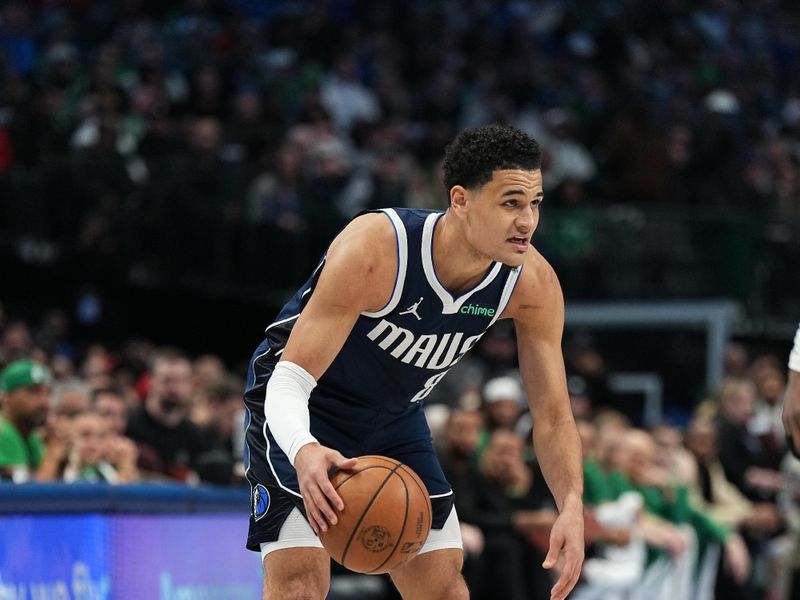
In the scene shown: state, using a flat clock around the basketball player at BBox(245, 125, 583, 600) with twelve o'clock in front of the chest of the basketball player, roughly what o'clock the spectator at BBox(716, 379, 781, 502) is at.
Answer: The spectator is roughly at 8 o'clock from the basketball player.

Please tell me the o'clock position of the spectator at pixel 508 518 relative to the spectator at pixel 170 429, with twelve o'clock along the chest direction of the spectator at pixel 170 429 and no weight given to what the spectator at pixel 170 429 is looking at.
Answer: the spectator at pixel 508 518 is roughly at 9 o'clock from the spectator at pixel 170 429.

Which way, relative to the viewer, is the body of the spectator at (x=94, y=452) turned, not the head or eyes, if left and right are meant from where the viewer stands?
facing the viewer

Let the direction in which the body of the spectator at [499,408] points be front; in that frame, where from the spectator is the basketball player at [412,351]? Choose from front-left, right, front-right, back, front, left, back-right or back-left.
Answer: front

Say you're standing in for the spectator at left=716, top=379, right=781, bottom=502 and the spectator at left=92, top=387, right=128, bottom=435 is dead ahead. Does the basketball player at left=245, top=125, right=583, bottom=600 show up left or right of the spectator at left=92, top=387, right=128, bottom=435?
left

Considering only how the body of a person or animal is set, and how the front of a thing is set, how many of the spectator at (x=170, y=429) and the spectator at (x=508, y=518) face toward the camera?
2
